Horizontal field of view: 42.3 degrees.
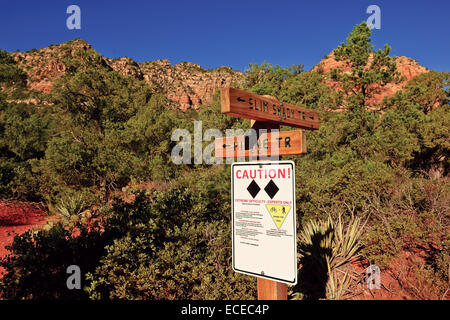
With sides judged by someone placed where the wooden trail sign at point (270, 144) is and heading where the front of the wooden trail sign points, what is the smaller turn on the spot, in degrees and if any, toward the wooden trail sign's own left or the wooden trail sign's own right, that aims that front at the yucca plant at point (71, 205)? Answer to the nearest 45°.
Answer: approximately 90° to the wooden trail sign's own right

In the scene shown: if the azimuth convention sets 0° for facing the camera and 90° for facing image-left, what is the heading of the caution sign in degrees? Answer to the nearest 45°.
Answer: approximately 45°

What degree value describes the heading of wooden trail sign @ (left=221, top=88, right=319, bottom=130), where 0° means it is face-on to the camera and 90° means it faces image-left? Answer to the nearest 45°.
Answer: approximately 315°

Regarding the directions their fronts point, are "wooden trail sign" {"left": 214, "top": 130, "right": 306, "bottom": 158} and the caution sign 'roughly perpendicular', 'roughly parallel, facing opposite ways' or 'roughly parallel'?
roughly parallel

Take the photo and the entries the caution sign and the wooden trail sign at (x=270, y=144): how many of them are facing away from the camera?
0

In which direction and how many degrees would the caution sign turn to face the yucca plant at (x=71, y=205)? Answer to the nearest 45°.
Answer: approximately 90° to its right
